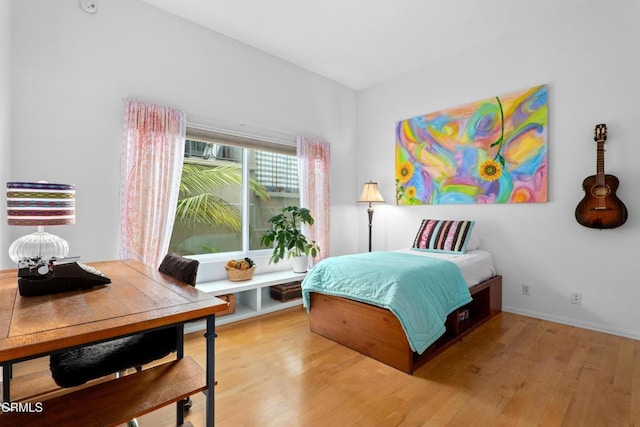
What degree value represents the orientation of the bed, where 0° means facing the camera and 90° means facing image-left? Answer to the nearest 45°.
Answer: approximately 45°

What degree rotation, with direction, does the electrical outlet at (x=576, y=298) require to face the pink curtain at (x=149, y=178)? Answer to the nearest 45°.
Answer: approximately 45° to its right

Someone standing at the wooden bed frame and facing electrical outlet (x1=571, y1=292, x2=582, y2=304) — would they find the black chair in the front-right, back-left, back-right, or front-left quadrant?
back-right

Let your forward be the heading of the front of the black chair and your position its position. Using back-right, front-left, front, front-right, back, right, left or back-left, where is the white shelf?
back
